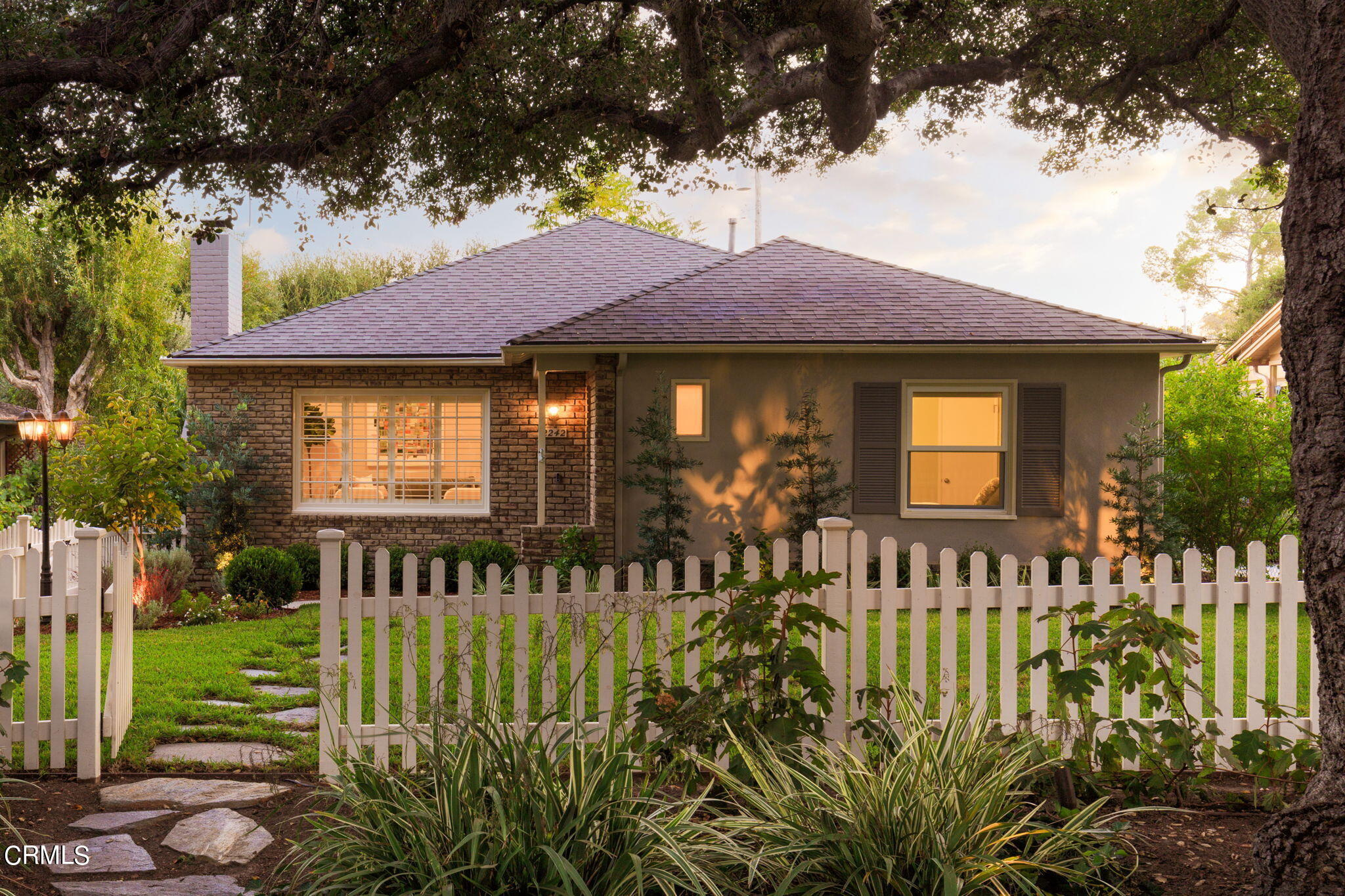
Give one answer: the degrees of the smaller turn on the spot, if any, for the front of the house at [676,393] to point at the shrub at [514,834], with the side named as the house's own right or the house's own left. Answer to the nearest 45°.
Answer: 0° — it already faces it

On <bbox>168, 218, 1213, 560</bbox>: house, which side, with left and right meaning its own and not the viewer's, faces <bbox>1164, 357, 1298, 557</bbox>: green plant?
left

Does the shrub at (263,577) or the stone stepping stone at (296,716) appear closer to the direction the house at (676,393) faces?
the stone stepping stone

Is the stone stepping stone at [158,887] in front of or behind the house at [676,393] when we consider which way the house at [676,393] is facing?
in front

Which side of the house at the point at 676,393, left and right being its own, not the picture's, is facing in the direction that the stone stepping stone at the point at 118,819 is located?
front

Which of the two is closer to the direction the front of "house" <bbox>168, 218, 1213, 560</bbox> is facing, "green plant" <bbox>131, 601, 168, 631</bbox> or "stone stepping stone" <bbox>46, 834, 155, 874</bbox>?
the stone stepping stone

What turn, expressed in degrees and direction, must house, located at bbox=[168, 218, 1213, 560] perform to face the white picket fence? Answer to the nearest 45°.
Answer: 0° — it already faces it

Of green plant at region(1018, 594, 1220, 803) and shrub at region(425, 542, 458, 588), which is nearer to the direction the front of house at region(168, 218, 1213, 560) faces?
the green plant

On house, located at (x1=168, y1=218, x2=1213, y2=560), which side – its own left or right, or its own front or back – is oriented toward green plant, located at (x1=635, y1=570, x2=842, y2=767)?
front

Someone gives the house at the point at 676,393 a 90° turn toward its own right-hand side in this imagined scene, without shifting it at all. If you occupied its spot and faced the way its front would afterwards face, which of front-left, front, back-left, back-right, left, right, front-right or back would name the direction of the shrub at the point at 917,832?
left

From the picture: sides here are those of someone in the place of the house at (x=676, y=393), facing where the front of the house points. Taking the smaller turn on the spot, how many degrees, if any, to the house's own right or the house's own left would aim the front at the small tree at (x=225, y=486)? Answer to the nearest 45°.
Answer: approximately 90° to the house's own right

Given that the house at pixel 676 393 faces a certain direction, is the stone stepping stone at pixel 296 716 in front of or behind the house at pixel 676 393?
in front

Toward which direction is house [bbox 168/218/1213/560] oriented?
toward the camera

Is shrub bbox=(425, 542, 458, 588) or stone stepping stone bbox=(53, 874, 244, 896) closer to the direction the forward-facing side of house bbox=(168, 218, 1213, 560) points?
the stone stepping stone

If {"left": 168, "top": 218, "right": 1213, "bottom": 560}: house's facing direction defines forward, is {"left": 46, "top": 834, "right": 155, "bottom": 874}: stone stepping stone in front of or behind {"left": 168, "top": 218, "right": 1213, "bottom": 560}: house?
in front
